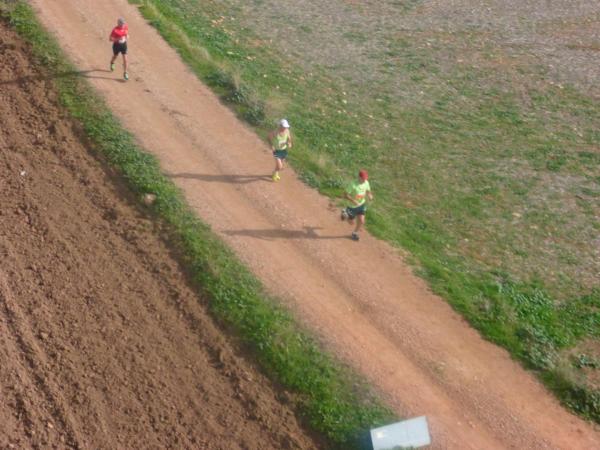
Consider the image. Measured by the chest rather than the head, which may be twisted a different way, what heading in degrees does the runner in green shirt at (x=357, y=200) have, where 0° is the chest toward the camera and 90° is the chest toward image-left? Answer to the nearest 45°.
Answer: approximately 315°

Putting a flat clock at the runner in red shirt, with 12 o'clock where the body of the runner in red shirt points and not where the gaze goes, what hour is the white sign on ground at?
The white sign on ground is roughly at 1 o'clock from the runner in red shirt.

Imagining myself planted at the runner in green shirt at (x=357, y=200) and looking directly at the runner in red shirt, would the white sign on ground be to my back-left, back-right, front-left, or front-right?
back-left

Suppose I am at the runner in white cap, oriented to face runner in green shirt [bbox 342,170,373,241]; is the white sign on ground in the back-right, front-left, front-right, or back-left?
front-right

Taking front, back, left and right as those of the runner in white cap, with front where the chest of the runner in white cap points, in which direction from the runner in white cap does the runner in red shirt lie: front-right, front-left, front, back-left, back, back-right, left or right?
back

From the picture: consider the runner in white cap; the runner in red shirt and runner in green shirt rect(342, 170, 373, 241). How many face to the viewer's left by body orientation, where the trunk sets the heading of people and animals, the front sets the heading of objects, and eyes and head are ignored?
0

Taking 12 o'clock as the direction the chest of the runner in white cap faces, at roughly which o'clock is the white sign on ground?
The white sign on ground is roughly at 1 o'clock from the runner in white cap.

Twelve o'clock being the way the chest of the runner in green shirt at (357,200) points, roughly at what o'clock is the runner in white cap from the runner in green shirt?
The runner in white cap is roughly at 6 o'clock from the runner in green shirt.

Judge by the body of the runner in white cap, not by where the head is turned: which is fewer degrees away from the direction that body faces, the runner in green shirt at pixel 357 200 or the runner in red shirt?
the runner in green shirt

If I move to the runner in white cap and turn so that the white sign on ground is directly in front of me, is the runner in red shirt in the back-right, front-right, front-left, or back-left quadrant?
back-right

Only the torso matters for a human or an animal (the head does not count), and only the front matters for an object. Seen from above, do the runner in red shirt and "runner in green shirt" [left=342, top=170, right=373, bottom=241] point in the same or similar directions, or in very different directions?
same or similar directions

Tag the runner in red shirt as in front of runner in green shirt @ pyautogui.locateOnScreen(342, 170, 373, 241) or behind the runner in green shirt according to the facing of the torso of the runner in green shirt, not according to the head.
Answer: behind

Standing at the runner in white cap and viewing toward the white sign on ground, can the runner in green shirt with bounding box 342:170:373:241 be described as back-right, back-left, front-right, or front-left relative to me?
front-left

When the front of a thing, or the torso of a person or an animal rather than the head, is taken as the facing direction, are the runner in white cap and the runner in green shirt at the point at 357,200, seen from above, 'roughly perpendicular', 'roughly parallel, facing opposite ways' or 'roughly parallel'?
roughly parallel

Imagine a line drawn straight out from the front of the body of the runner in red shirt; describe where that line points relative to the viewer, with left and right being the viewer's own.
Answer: facing the viewer and to the right of the viewer

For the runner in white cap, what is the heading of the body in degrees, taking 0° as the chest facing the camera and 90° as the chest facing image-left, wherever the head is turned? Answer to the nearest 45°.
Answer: approximately 315°

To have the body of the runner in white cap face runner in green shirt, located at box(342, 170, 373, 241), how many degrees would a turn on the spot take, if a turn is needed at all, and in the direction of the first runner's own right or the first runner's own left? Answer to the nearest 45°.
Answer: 0° — they already face them

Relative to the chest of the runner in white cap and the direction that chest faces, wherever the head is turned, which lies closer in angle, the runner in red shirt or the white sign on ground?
the white sign on ground

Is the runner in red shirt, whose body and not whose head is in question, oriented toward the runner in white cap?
yes
